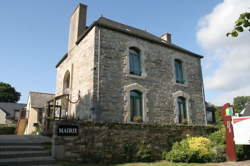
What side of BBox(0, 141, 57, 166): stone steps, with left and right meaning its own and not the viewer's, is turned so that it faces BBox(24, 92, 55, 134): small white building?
back

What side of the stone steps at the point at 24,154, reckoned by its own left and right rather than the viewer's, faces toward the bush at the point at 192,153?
left

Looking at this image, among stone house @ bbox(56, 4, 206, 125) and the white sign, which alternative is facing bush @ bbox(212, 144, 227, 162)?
the stone house

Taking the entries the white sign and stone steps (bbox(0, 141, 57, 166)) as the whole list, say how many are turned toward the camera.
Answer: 2

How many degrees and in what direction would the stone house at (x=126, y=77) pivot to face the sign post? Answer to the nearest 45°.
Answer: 0° — it already faces it

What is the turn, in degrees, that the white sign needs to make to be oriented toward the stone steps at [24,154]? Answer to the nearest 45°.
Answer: approximately 45° to its right

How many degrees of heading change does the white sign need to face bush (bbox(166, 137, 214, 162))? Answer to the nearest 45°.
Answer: approximately 90° to its right
